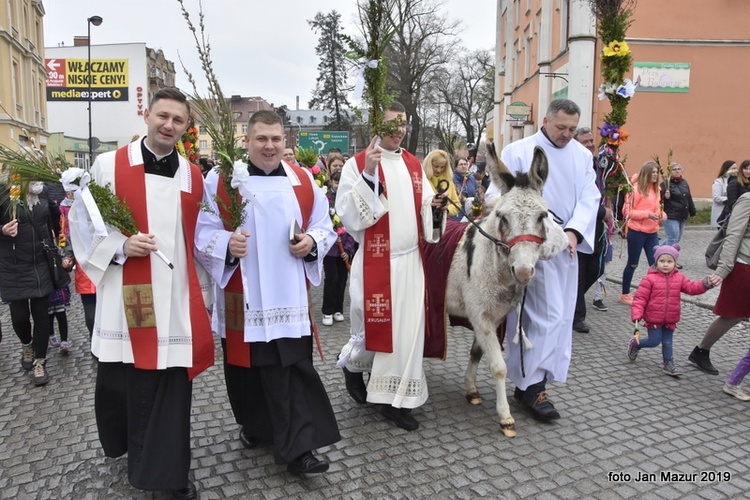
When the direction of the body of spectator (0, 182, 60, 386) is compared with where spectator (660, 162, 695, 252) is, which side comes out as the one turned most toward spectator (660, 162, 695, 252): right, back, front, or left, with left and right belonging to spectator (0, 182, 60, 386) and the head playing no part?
left

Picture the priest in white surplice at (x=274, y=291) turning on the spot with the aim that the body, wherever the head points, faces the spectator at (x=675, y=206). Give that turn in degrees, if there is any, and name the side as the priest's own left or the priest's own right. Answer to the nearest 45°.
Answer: approximately 135° to the priest's own left

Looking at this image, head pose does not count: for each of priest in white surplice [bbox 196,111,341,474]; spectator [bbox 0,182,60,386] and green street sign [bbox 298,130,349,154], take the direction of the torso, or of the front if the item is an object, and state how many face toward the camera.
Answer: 3

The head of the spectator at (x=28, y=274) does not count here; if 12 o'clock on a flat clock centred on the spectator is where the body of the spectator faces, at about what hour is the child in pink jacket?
The child in pink jacket is roughly at 10 o'clock from the spectator.

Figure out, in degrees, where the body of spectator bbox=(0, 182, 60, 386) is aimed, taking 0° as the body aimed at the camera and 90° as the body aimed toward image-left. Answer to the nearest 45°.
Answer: approximately 0°

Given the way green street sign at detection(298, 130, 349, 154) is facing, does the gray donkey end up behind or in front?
in front

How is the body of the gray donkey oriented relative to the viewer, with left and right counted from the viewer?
facing the viewer and to the right of the viewer

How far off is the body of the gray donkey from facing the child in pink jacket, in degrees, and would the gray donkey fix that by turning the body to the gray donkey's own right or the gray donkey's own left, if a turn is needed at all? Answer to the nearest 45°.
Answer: approximately 90° to the gray donkey's own left

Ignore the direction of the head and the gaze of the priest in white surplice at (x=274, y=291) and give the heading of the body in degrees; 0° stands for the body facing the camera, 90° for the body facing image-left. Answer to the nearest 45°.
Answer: approximately 0°

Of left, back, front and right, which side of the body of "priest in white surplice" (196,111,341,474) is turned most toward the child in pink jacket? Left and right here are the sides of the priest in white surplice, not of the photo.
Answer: left

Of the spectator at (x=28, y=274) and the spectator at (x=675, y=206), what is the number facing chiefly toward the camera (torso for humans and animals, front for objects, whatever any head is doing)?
2
